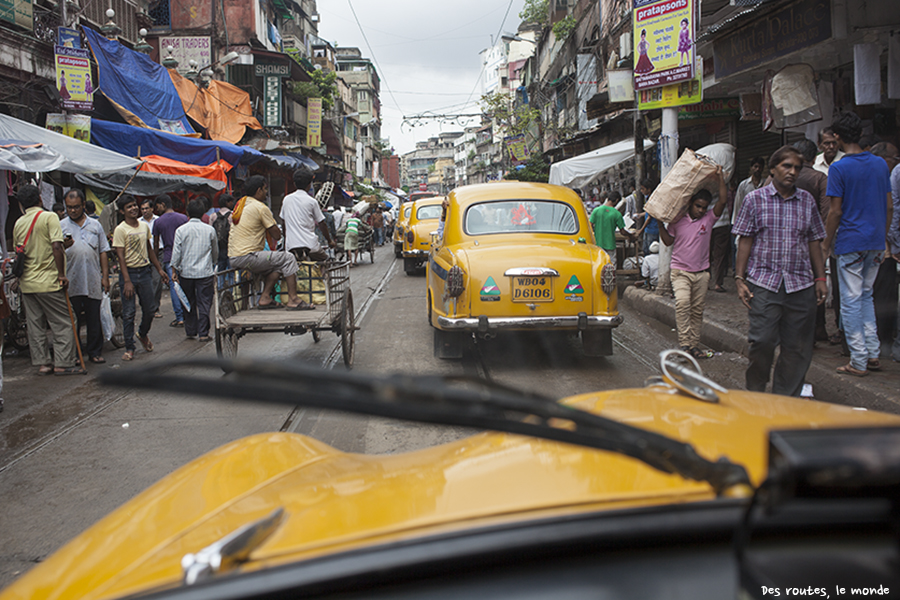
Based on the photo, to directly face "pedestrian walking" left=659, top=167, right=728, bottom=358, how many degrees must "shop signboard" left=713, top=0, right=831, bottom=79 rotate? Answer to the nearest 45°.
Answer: approximately 45° to its left

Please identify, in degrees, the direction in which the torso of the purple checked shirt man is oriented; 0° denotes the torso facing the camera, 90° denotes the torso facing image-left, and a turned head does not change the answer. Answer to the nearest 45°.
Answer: approximately 0°

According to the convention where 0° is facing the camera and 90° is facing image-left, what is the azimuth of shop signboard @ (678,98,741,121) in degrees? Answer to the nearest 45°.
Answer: approximately 45°

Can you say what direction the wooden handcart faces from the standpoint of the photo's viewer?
facing away from the viewer

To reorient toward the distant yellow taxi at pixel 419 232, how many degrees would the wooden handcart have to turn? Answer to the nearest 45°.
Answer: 0° — it already faces it

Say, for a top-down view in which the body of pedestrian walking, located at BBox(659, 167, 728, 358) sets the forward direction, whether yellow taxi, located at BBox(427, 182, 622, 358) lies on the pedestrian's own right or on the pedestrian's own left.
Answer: on the pedestrian's own right
